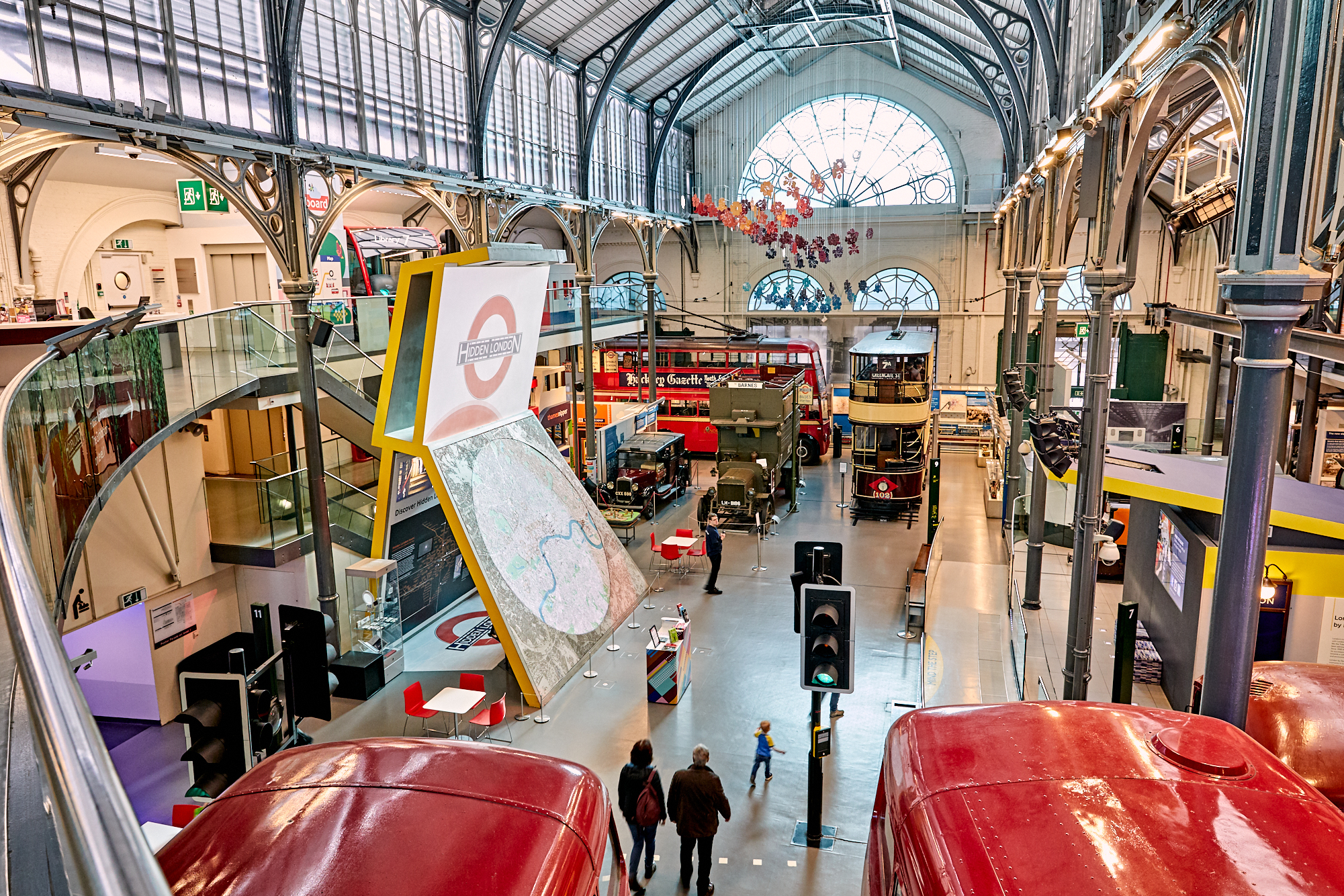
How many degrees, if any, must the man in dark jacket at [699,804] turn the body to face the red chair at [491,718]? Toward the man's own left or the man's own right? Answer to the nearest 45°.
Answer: approximately 45° to the man's own left

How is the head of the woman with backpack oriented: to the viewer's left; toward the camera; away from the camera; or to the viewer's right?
away from the camera

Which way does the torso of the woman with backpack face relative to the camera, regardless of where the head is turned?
away from the camera

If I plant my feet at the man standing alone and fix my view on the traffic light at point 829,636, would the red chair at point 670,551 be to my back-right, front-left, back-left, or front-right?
back-right

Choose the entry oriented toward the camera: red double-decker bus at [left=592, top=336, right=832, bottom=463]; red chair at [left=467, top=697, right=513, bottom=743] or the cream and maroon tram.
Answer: the cream and maroon tram

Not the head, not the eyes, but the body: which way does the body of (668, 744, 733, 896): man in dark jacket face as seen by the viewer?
away from the camera

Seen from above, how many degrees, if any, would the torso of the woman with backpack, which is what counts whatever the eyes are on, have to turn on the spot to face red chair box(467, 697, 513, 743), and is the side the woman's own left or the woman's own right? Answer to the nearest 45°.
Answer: approximately 45° to the woman's own left

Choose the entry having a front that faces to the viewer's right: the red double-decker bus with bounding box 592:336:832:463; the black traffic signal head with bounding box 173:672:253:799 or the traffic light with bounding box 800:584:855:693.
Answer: the red double-decker bus

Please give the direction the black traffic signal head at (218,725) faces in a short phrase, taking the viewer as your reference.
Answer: facing the viewer and to the left of the viewer

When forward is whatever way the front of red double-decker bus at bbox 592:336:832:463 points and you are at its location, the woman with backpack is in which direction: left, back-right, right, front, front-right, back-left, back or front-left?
right

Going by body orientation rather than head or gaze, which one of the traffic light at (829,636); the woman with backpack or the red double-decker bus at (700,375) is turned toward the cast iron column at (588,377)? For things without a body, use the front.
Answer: the woman with backpack

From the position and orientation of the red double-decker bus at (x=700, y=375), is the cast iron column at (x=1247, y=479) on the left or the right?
on its right
